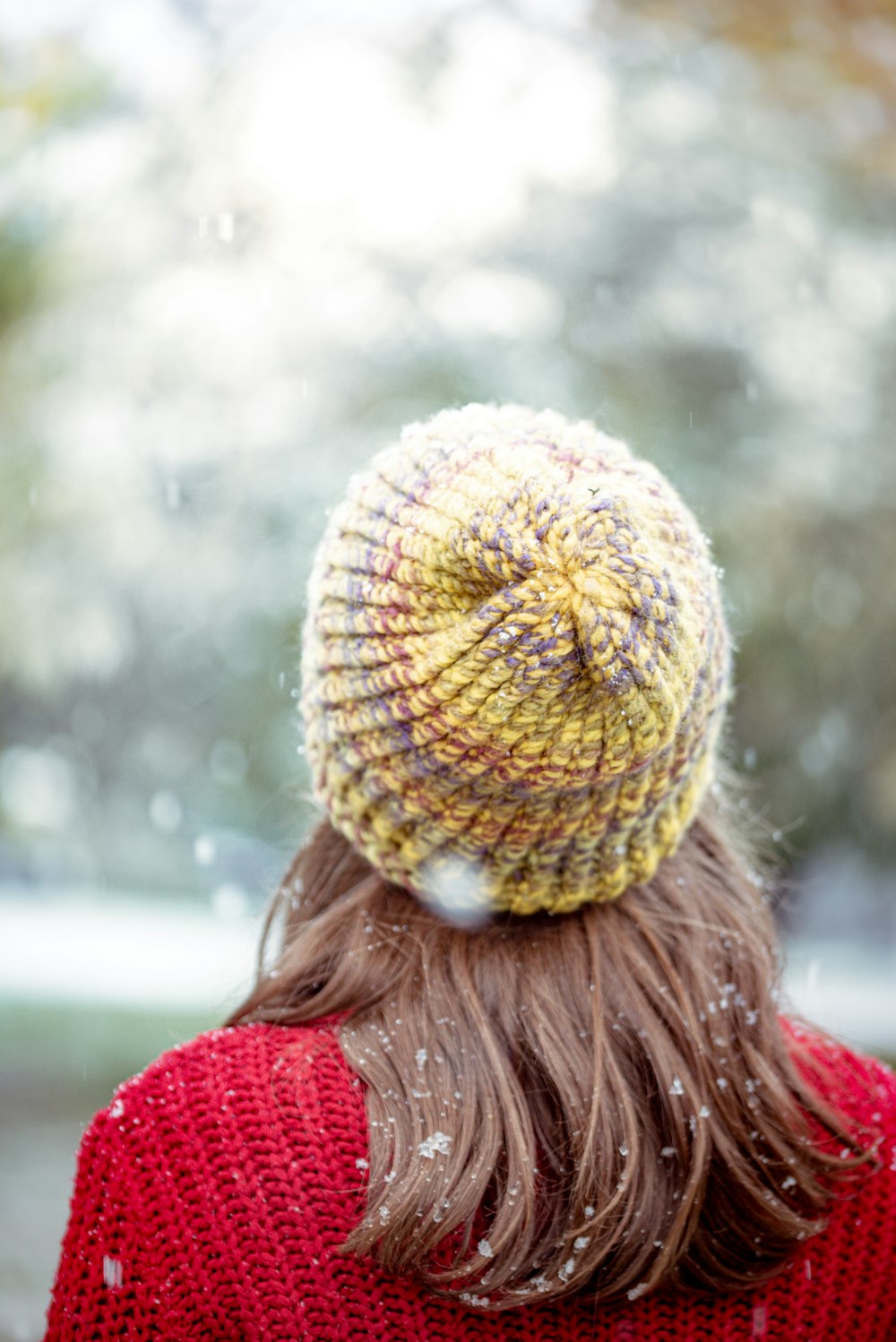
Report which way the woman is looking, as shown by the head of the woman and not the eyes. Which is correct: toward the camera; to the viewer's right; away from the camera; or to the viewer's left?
away from the camera

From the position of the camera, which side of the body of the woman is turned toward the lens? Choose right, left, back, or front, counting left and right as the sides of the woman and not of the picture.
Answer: back
